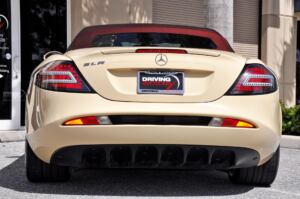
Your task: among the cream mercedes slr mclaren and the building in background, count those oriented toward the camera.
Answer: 1

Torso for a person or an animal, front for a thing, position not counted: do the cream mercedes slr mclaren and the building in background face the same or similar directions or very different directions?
very different directions

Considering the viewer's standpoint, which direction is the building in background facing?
facing the viewer

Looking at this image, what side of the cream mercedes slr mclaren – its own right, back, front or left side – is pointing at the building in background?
front

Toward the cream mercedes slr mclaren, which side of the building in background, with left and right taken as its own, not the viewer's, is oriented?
front

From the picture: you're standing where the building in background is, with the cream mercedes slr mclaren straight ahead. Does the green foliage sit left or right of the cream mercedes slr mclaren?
left

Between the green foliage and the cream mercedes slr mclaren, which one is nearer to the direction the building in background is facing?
the cream mercedes slr mclaren

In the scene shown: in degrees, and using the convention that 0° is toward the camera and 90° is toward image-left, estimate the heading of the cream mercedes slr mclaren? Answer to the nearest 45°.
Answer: approximately 180°
